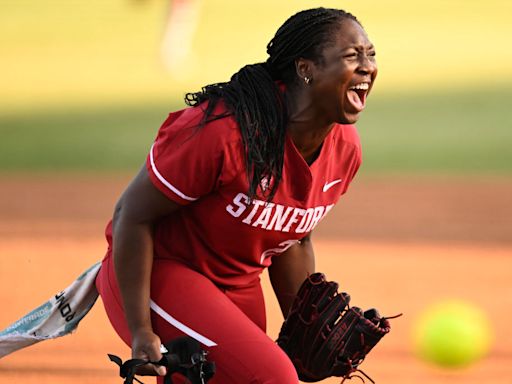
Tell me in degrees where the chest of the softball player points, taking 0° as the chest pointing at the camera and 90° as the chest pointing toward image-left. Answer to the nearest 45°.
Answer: approximately 315°
